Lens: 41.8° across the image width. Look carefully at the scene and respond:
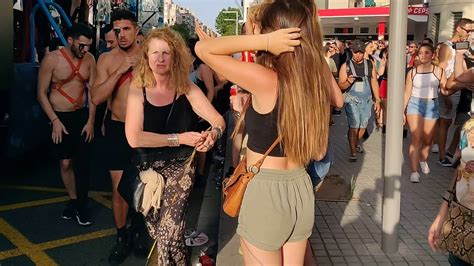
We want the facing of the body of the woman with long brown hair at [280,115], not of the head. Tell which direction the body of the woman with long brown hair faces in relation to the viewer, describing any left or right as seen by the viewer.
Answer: facing away from the viewer and to the left of the viewer

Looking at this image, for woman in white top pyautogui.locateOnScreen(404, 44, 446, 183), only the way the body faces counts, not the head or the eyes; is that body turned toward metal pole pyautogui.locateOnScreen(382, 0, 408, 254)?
yes

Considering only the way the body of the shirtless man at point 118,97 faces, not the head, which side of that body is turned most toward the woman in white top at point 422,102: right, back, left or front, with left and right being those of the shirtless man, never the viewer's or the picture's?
left

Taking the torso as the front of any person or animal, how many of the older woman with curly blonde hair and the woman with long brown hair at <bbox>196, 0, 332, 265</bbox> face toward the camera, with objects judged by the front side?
1

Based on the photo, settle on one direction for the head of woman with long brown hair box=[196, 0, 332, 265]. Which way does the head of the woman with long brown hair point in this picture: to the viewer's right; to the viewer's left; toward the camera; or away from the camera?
away from the camera

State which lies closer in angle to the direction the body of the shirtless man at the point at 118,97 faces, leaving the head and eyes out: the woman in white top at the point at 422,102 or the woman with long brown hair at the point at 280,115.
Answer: the woman with long brown hair

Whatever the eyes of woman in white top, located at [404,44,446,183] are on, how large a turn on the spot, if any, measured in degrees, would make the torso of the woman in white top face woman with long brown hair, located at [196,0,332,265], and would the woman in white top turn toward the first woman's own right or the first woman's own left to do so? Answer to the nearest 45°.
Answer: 0° — they already face them

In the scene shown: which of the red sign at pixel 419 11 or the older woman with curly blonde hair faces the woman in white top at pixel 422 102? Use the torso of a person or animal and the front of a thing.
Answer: the red sign

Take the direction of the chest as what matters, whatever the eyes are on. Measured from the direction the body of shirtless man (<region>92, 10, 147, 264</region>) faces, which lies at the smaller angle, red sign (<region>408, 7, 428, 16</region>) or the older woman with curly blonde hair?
the older woman with curly blonde hair
